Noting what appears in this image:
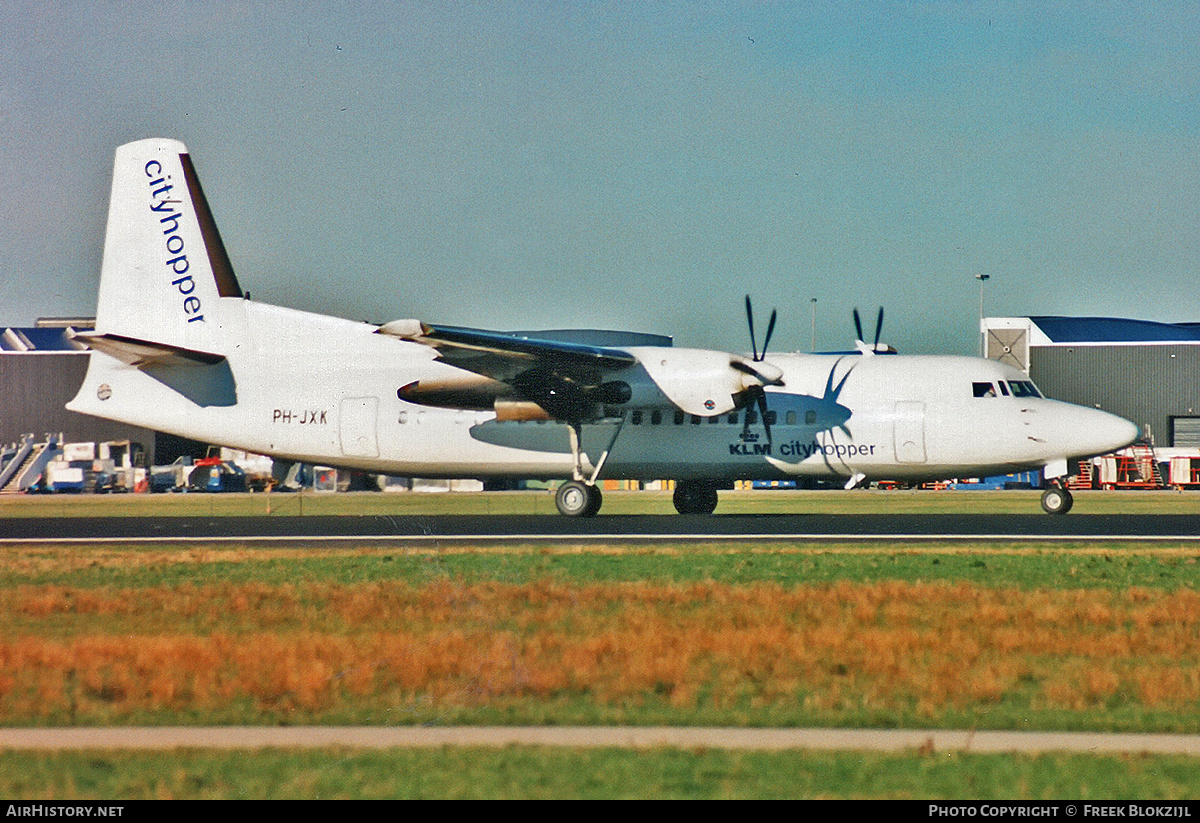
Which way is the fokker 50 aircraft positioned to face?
to the viewer's right
